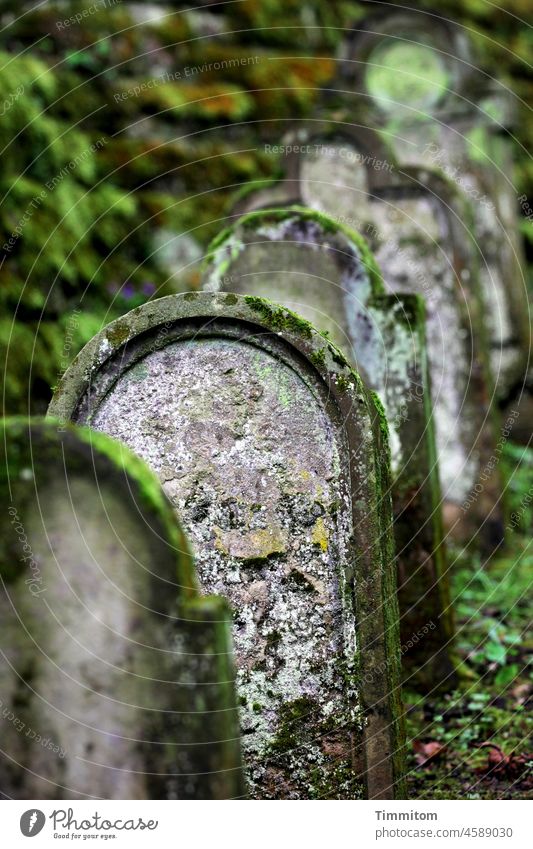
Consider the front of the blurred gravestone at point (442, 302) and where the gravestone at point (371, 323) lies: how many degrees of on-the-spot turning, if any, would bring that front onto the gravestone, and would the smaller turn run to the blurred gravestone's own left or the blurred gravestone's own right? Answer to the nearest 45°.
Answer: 0° — it already faces it

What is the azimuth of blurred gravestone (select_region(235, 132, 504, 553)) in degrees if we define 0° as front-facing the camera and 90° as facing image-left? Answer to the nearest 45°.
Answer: approximately 0°

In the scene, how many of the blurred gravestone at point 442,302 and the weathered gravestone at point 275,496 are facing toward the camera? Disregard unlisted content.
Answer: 2
